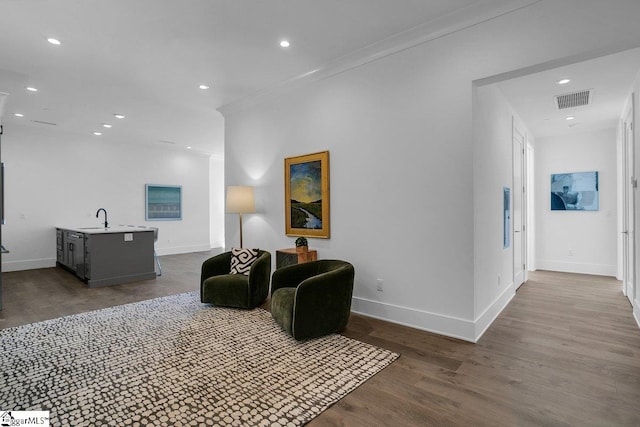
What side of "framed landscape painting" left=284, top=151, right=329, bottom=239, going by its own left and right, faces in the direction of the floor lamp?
right

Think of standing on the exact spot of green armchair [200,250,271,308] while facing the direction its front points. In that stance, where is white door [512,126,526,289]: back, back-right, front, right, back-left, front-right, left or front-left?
back-left

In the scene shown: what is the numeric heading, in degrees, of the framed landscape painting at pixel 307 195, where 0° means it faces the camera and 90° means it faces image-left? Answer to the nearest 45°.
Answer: approximately 45°

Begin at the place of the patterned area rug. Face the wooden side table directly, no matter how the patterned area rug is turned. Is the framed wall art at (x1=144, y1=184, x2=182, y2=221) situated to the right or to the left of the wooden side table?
left

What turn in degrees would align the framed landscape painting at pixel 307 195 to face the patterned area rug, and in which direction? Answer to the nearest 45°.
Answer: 0° — it already faces it

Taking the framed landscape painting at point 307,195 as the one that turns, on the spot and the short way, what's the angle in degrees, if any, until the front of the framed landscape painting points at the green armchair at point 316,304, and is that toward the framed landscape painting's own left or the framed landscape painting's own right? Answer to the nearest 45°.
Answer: approximately 45° to the framed landscape painting's own left

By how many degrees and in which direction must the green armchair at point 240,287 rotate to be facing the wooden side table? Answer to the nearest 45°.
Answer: approximately 135° to its left

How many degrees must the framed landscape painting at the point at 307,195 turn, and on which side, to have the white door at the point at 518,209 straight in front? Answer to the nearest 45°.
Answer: approximately 135° to its left
